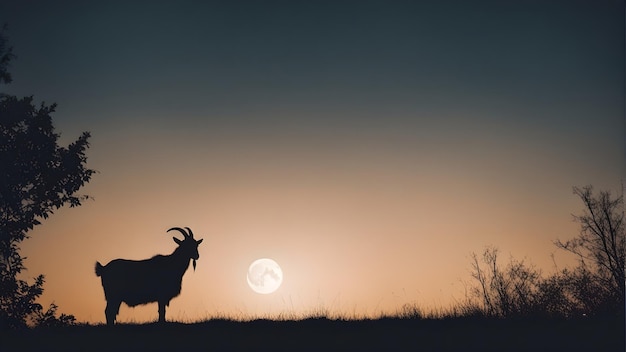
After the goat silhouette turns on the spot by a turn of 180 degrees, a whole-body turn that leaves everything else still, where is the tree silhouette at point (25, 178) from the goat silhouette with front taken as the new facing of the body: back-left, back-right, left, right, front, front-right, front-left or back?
front-left

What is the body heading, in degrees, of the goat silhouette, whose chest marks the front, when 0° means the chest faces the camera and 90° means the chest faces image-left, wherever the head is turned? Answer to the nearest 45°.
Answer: approximately 270°
